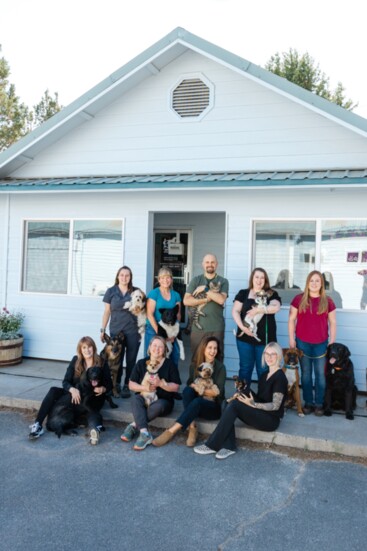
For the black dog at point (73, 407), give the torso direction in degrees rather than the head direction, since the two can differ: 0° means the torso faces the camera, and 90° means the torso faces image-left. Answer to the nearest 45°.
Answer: approximately 315°

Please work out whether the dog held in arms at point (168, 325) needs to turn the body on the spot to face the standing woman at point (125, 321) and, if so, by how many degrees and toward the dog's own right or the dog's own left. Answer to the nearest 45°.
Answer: approximately 135° to the dog's own right

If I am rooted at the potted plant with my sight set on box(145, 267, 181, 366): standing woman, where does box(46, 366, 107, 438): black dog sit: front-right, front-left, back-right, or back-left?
front-right

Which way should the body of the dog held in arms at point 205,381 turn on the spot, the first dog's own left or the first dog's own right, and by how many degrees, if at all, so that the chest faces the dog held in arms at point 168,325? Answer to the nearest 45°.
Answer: approximately 135° to the first dog's own right

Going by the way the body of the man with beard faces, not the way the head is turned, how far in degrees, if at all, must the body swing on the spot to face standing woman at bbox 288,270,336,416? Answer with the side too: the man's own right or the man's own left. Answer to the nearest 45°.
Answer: approximately 90° to the man's own left

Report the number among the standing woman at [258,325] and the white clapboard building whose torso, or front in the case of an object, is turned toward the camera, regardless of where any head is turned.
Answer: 2

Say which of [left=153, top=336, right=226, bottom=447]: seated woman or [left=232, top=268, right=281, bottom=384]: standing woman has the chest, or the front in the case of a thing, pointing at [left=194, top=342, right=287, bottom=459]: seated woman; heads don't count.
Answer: the standing woman

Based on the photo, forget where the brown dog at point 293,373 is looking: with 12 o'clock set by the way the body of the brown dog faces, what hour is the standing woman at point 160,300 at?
The standing woman is roughly at 3 o'clock from the brown dog.

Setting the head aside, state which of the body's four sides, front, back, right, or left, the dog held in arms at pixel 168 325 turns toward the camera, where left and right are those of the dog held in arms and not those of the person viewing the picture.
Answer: front

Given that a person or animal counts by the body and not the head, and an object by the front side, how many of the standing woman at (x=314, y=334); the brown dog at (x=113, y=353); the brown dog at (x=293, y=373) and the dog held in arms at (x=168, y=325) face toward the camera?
4

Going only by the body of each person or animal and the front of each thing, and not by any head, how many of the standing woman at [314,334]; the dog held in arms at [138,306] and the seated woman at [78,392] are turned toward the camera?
3

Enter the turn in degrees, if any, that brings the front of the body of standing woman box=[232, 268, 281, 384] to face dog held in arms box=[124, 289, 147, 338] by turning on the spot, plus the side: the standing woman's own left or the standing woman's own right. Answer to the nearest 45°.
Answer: approximately 90° to the standing woman's own right

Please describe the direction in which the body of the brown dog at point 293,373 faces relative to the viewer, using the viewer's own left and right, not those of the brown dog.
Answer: facing the viewer
